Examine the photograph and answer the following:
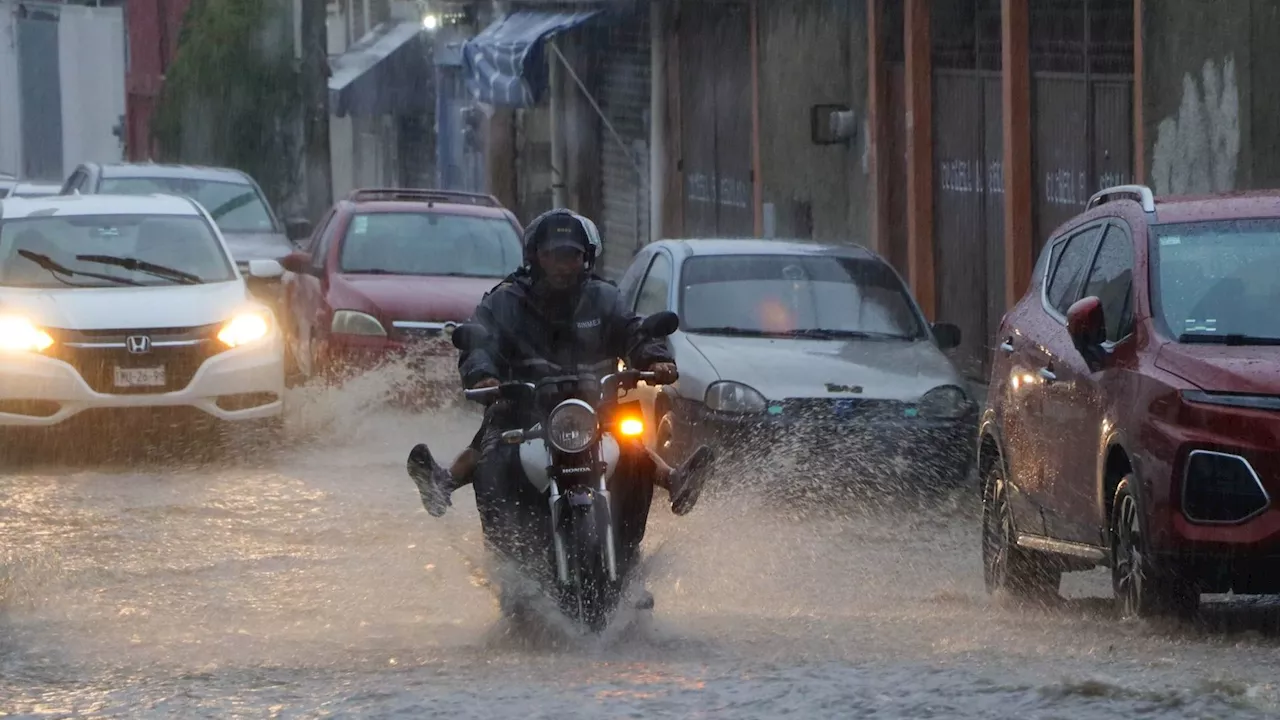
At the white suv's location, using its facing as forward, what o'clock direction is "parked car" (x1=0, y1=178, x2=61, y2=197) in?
The parked car is roughly at 6 o'clock from the white suv.

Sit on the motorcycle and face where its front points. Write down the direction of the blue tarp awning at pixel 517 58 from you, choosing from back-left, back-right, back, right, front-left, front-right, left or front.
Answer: back

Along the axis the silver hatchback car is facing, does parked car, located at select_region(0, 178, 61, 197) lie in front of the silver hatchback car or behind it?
behind

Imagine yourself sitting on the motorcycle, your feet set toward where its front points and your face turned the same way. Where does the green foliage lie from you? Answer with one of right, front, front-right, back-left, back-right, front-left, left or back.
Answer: back

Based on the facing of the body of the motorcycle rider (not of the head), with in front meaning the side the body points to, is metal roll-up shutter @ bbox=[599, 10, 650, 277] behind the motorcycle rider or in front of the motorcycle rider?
behind

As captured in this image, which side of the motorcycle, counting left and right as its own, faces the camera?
front

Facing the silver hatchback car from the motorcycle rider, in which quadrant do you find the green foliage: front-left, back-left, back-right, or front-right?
front-left

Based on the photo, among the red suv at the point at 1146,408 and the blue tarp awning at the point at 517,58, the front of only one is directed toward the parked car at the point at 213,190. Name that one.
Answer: the blue tarp awning

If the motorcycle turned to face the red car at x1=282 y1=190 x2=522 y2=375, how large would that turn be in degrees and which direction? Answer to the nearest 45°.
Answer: approximately 180°

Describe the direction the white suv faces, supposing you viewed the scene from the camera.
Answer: facing the viewer
